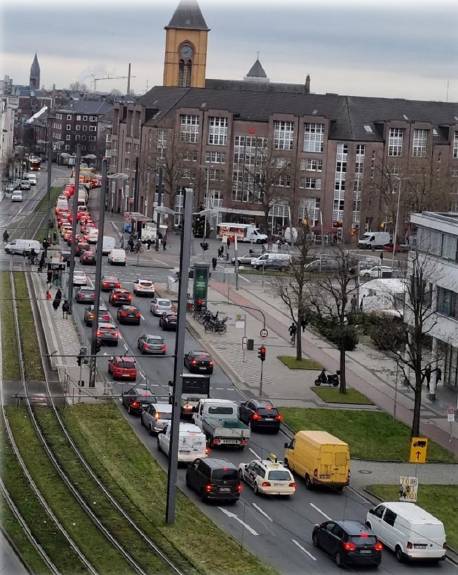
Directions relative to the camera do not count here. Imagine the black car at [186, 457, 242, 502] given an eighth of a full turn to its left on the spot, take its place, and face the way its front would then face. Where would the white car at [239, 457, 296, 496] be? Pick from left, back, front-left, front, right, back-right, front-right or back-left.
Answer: back-right

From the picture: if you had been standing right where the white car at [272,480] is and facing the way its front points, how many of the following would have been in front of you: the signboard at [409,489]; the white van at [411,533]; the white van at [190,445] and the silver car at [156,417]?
2

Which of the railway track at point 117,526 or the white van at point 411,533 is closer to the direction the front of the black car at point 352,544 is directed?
the railway track

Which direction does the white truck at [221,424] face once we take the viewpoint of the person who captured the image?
facing away from the viewer and to the left of the viewer

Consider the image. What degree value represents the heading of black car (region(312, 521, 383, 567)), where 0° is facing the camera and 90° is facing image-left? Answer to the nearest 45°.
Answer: approximately 135°

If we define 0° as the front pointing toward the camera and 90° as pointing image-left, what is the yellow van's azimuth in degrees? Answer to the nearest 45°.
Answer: approximately 135°

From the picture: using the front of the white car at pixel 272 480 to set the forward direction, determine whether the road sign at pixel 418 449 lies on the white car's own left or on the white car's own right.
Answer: on the white car's own right

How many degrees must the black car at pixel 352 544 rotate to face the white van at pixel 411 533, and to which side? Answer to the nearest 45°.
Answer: approximately 90° to its right

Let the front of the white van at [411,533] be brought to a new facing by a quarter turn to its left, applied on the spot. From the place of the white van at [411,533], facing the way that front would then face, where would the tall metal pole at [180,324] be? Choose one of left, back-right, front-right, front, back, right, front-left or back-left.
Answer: front-right

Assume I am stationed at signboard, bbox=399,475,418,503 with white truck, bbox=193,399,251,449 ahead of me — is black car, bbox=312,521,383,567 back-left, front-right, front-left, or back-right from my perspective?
back-left

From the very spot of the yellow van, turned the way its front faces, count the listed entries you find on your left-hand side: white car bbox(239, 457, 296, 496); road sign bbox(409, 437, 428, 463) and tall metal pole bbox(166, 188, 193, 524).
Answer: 2

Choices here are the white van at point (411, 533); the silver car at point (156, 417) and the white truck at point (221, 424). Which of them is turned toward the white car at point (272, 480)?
the white van

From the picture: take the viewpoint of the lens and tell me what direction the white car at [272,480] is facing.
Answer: facing away from the viewer and to the left of the viewer

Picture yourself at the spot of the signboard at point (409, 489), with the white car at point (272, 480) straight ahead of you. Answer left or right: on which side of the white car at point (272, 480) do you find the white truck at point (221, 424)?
right

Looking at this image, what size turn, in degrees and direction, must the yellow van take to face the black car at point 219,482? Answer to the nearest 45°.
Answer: approximately 90° to its left

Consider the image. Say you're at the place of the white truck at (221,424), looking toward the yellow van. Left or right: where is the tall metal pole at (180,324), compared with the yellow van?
right
